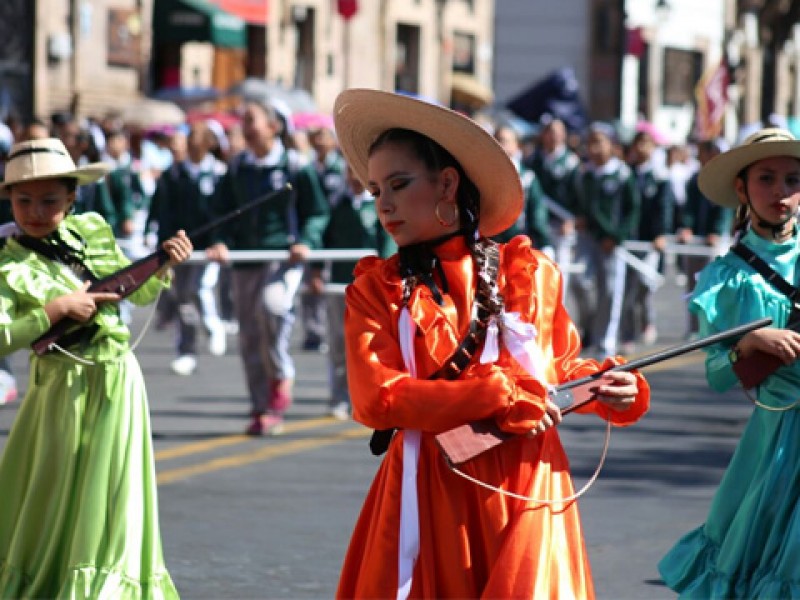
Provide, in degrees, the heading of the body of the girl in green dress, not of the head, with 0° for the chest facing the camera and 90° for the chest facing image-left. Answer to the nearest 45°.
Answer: approximately 0°

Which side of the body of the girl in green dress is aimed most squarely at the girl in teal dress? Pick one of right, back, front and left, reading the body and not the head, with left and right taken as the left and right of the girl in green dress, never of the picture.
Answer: left

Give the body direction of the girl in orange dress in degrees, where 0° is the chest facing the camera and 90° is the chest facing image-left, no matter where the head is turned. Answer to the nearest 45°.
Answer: approximately 0°

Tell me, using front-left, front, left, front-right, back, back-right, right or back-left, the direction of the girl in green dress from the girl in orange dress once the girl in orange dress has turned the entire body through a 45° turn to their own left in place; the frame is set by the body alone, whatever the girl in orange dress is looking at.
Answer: back
